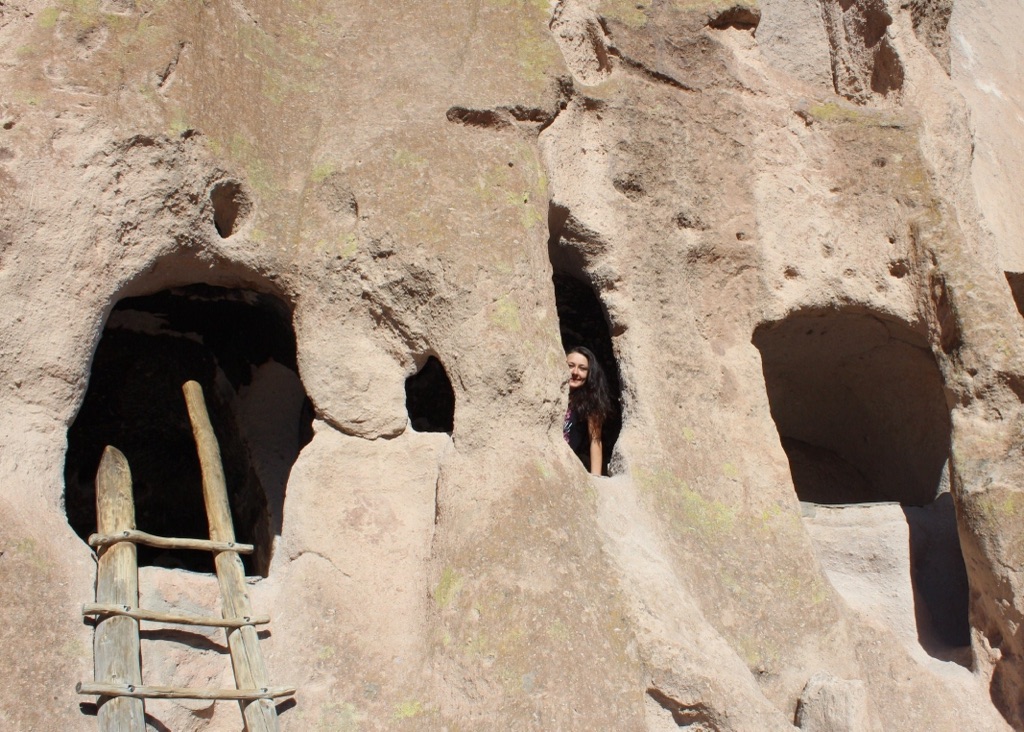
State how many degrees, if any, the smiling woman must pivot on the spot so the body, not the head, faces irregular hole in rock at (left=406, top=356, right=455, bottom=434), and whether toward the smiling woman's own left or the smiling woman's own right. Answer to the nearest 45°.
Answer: approximately 90° to the smiling woman's own right

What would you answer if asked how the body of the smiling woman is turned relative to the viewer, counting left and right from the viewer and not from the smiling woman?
facing the viewer and to the left of the viewer

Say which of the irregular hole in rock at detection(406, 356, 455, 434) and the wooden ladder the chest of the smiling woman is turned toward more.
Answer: the wooden ladder

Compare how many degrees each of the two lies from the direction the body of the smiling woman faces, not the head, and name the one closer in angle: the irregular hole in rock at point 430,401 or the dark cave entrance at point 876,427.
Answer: the irregular hole in rock

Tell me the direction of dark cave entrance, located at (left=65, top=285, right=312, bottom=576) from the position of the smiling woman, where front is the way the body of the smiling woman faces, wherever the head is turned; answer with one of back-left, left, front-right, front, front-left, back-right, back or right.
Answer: front-right
